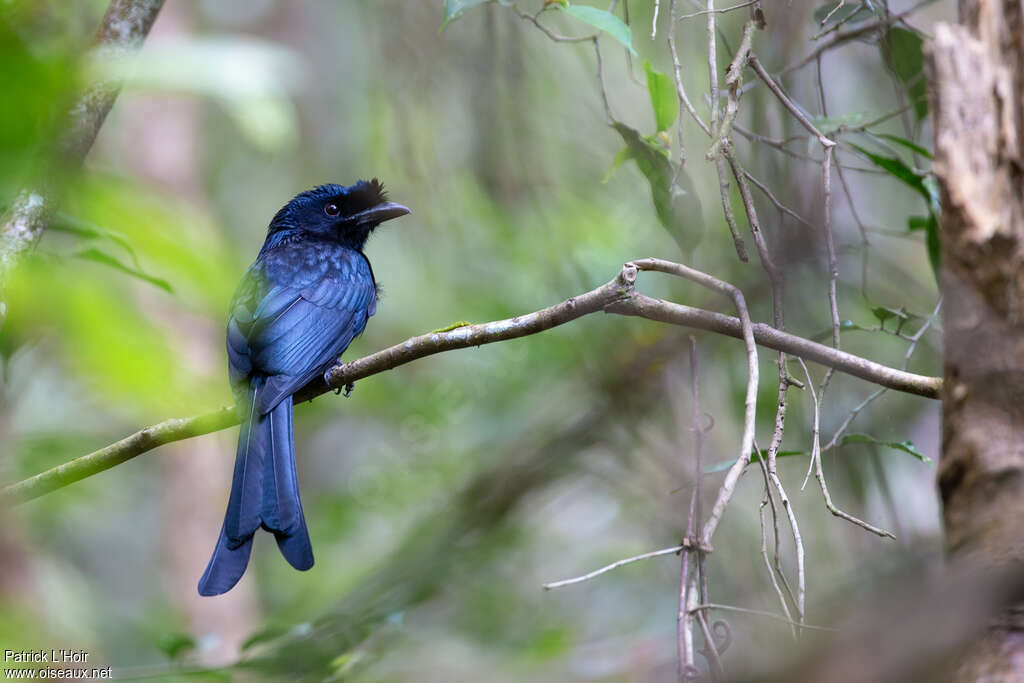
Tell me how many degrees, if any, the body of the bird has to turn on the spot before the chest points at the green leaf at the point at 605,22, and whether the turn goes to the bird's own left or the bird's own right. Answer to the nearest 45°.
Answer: approximately 90° to the bird's own right

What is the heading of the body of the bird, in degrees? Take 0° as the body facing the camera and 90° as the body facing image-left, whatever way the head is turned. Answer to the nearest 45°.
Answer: approximately 225°

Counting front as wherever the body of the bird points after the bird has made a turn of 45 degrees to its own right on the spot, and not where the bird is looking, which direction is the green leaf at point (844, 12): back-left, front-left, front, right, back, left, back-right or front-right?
front-right

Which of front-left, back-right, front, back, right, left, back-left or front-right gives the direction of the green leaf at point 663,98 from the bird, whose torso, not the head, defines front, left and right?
right

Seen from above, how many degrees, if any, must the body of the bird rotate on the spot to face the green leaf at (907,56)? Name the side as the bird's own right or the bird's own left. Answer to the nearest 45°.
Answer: approximately 90° to the bird's own right

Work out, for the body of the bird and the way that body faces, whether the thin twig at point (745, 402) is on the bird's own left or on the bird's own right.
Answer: on the bird's own right

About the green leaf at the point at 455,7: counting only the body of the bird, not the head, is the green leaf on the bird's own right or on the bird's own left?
on the bird's own right

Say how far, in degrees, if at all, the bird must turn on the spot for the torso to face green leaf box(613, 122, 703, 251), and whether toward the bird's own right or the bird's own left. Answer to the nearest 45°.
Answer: approximately 90° to the bird's own right

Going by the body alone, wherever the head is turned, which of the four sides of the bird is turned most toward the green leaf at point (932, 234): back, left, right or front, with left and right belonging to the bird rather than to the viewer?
right
